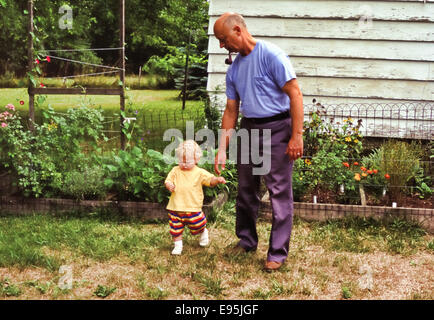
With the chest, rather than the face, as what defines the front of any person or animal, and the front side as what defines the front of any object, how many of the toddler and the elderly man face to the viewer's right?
0

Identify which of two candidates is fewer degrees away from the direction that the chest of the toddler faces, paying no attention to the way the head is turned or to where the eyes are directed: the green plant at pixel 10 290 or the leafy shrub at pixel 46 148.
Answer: the green plant

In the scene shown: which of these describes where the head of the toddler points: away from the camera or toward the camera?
toward the camera

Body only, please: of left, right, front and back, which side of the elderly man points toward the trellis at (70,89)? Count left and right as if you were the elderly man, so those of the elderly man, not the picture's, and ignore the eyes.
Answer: right

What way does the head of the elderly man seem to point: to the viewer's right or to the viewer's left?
to the viewer's left

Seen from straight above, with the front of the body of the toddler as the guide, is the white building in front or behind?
behind

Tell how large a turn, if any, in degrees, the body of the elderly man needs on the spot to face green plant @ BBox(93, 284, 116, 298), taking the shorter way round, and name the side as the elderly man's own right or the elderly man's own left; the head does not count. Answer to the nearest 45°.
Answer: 0° — they already face it

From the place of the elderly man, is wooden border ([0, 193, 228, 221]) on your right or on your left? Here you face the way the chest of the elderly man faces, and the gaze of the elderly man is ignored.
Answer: on your right

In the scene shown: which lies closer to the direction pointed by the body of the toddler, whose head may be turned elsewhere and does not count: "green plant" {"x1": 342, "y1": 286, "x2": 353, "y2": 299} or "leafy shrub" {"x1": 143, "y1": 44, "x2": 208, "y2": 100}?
the green plant

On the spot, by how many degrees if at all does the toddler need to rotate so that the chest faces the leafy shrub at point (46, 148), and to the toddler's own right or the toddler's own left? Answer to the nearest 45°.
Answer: approximately 135° to the toddler's own right

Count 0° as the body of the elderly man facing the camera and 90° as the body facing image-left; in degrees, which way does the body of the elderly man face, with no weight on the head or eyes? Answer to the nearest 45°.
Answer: approximately 45°

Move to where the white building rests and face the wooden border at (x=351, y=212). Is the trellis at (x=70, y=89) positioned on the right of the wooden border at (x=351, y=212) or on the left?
right

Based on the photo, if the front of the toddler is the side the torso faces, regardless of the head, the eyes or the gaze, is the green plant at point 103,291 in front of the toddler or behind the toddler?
in front

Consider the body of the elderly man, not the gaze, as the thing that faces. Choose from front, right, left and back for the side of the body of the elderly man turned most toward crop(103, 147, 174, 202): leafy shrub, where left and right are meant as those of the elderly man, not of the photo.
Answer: right

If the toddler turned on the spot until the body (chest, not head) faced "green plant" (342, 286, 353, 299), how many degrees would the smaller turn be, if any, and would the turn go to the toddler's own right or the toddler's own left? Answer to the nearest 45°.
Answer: approximately 45° to the toddler's own left

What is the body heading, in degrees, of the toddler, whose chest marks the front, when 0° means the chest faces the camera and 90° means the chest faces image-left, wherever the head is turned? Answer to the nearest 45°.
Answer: approximately 0°
